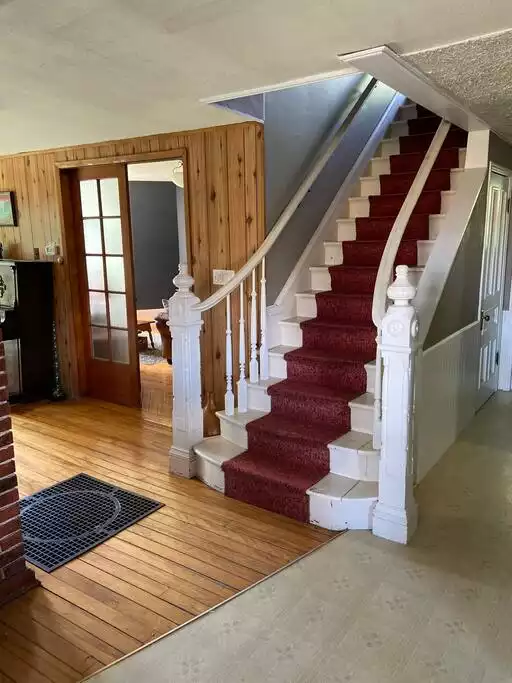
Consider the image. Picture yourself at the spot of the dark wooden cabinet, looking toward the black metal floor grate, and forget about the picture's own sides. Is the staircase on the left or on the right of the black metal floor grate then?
left

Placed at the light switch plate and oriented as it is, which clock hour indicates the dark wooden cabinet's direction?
The dark wooden cabinet is roughly at 4 o'clock from the light switch plate.

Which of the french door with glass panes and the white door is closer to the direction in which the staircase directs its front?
the french door with glass panes

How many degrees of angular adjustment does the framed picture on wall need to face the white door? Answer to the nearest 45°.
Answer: approximately 45° to its left

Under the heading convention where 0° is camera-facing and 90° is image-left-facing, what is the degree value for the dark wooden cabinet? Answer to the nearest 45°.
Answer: approximately 45°

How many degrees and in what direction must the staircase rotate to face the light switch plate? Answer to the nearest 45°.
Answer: approximately 90° to its right

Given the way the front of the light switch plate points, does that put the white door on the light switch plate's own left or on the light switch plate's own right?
on the light switch plate's own left

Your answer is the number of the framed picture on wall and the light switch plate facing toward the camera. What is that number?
2

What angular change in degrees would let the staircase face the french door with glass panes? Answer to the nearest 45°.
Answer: approximately 90° to its right

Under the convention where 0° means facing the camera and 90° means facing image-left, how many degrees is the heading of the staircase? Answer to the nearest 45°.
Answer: approximately 45°
